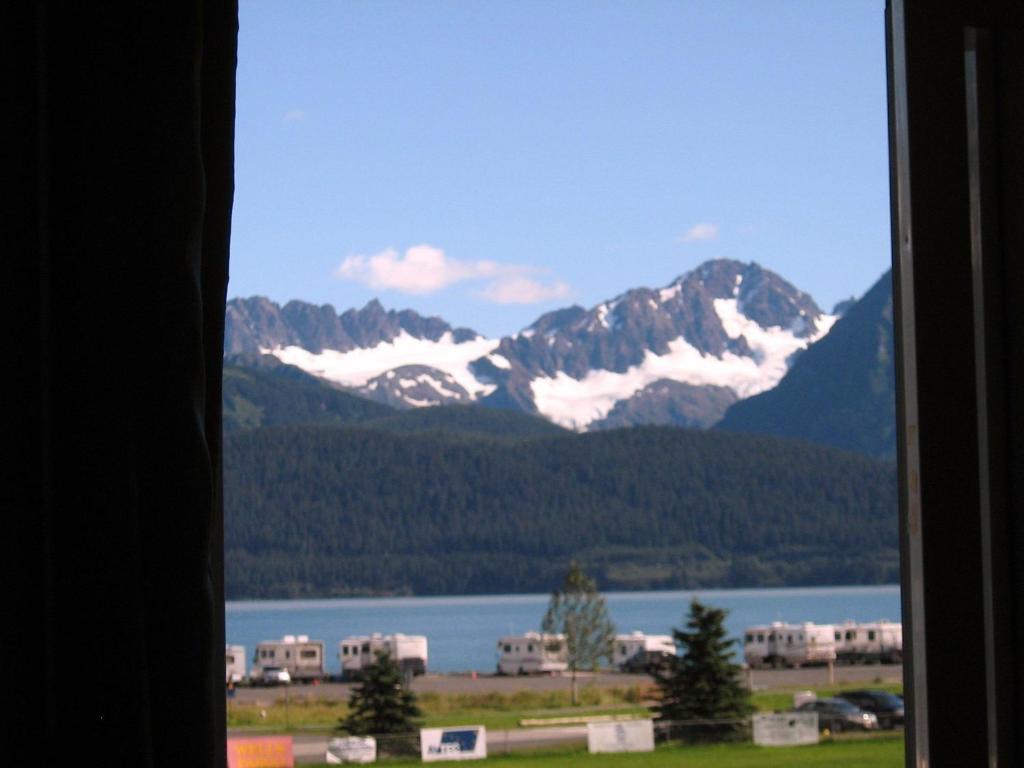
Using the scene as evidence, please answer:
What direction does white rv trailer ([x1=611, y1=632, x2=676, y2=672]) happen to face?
to the viewer's right

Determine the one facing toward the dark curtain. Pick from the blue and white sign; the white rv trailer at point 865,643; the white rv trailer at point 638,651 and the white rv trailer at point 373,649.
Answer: the blue and white sign

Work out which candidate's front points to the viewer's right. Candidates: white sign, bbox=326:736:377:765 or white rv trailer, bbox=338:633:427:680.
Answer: the white rv trailer

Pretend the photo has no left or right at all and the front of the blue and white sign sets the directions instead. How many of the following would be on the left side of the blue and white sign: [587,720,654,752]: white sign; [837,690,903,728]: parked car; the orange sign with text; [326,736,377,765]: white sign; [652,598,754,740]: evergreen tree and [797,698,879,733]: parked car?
4

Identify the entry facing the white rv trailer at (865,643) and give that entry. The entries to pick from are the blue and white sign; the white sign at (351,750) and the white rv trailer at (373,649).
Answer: the white rv trailer at (373,649)

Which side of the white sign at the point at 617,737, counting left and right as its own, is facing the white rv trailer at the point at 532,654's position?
back

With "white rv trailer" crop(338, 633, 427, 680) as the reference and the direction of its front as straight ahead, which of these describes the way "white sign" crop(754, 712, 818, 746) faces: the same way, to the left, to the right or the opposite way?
to the right

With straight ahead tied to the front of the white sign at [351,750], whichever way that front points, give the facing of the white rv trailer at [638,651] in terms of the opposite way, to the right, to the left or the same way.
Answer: to the left

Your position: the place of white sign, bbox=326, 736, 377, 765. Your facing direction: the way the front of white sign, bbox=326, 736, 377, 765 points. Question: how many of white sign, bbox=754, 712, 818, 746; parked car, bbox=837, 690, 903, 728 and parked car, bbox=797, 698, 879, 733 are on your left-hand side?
3
